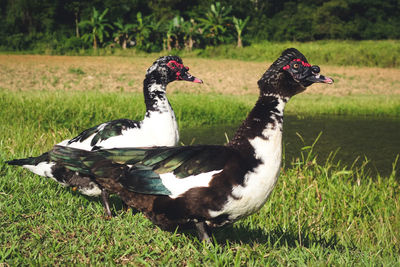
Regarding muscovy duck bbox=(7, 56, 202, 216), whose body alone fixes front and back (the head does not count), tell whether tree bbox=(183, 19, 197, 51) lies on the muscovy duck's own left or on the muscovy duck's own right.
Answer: on the muscovy duck's own left

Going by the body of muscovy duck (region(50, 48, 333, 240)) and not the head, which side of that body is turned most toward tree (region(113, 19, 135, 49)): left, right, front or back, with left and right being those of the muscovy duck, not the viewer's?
left

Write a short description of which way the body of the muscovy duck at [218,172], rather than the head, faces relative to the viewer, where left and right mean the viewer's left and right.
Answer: facing to the right of the viewer

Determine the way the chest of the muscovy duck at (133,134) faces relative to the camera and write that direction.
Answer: to the viewer's right

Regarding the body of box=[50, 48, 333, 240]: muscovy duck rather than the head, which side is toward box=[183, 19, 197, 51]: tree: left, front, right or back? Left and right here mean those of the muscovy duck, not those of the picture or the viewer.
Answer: left

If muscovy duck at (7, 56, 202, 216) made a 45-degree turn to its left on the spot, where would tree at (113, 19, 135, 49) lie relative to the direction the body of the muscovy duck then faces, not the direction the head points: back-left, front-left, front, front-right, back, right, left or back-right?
front-left

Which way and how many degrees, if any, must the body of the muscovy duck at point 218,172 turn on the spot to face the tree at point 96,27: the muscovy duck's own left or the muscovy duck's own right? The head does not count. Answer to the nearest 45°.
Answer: approximately 90° to the muscovy duck's own left

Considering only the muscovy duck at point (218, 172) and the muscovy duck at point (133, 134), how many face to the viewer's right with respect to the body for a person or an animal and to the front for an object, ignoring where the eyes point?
2

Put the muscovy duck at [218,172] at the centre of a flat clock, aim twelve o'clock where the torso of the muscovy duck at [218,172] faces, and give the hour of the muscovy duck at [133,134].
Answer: the muscovy duck at [133,134] is roughly at 8 o'clock from the muscovy duck at [218,172].
